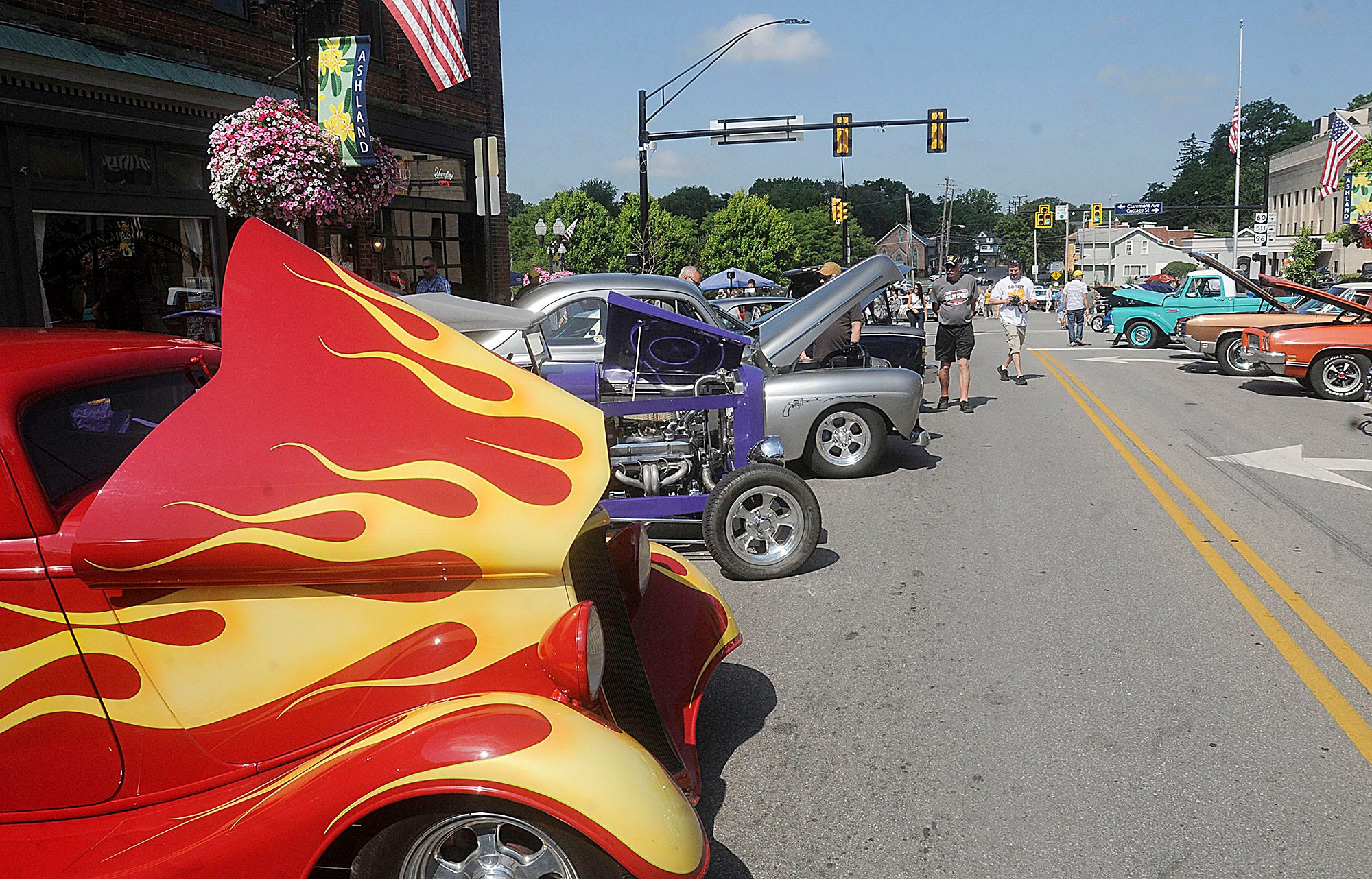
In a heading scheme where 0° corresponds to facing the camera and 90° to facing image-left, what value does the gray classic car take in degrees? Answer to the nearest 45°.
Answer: approximately 270°

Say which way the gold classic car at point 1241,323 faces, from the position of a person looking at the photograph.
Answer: facing to the left of the viewer

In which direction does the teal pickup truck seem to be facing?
to the viewer's left

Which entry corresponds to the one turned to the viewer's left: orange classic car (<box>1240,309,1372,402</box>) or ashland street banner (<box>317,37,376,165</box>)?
the orange classic car

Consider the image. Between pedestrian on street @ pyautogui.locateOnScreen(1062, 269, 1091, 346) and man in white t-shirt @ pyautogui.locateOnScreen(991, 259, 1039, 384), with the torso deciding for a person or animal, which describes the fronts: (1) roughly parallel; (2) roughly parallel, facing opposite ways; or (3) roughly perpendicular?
roughly parallel, facing opposite ways

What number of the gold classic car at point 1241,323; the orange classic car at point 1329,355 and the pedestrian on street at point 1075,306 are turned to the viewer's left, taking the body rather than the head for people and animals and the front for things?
2

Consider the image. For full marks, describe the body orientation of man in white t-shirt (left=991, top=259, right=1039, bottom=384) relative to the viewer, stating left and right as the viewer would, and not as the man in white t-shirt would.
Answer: facing the viewer

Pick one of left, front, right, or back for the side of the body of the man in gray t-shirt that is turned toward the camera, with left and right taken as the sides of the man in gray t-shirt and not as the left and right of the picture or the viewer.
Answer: front

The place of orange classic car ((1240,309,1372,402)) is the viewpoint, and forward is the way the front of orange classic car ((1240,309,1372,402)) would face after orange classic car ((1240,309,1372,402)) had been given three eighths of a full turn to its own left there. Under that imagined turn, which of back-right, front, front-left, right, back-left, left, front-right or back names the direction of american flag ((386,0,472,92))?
right

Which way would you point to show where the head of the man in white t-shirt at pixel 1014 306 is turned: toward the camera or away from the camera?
toward the camera

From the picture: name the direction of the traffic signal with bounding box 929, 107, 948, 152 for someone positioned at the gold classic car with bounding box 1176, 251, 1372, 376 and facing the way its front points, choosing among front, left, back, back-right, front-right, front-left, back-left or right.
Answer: front-right

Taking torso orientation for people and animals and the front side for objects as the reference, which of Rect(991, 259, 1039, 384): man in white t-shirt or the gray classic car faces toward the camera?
the man in white t-shirt
